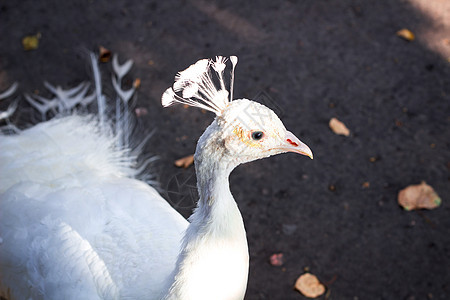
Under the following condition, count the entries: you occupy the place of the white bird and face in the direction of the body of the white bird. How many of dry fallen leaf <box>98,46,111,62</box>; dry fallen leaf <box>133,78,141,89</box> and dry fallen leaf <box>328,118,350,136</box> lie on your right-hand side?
0

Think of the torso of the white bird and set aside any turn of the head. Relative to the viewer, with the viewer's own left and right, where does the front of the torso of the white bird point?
facing to the right of the viewer

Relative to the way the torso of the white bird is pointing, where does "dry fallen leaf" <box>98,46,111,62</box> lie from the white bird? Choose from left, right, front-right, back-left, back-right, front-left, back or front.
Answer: left

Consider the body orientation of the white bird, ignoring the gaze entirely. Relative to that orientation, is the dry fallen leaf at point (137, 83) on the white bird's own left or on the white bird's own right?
on the white bird's own left

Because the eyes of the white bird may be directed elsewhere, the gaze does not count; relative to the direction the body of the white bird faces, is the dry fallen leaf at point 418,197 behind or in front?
in front

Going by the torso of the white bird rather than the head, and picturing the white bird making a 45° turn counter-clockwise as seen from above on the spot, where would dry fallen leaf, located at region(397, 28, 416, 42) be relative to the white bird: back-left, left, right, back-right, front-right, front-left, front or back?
front

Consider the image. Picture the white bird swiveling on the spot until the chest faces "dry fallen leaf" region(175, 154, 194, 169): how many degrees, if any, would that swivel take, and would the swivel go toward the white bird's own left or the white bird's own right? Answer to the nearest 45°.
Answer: approximately 90° to the white bird's own left

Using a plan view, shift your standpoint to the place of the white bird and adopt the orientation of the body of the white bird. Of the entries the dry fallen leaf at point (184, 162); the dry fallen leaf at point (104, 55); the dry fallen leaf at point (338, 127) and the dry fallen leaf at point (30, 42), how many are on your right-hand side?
0

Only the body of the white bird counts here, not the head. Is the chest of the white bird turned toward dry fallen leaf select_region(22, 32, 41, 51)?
no

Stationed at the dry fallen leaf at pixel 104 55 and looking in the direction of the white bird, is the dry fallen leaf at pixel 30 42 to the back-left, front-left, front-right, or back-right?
back-right

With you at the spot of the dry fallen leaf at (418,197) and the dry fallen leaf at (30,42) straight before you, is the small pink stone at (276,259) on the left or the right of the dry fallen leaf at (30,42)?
left
